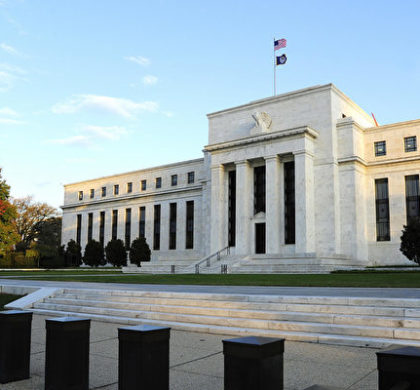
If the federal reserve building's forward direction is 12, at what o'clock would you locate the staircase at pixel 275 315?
The staircase is roughly at 11 o'clock from the federal reserve building.

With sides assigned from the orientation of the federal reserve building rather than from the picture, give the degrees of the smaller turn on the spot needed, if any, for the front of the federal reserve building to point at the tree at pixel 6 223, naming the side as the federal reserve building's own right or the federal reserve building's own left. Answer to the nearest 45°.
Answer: approximately 45° to the federal reserve building's own right

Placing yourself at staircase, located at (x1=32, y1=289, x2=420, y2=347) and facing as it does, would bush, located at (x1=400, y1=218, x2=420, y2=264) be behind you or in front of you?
behind

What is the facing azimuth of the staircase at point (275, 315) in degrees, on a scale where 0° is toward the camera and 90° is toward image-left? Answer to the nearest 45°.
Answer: approximately 45°

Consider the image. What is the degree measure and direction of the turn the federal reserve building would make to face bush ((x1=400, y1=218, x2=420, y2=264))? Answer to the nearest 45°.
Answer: approximately 90° to its left

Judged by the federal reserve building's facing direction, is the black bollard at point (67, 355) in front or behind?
in front

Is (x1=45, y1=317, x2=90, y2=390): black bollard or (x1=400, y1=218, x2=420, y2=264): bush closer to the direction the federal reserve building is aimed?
the black bollard

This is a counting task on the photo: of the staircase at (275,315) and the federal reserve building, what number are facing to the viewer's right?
0

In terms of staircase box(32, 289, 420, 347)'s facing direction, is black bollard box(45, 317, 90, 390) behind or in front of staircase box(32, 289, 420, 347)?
in front

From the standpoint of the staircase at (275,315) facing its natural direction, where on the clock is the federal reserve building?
The federal reserve building is roughly at 5 o'clock from the staircase.

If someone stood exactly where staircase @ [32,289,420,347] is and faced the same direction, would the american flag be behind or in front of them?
behind

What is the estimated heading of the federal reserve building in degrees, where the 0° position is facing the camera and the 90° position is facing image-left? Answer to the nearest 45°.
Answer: approximately 45°

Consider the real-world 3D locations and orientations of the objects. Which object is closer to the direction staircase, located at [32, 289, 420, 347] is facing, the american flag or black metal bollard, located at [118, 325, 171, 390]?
the black metal bollard

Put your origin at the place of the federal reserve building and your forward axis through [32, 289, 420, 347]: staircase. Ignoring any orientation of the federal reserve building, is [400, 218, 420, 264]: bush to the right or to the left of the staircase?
left

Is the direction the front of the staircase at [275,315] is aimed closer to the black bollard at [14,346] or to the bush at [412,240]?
the black bollard

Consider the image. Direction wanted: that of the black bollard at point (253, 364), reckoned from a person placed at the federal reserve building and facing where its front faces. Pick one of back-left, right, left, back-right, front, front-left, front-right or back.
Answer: front-left
